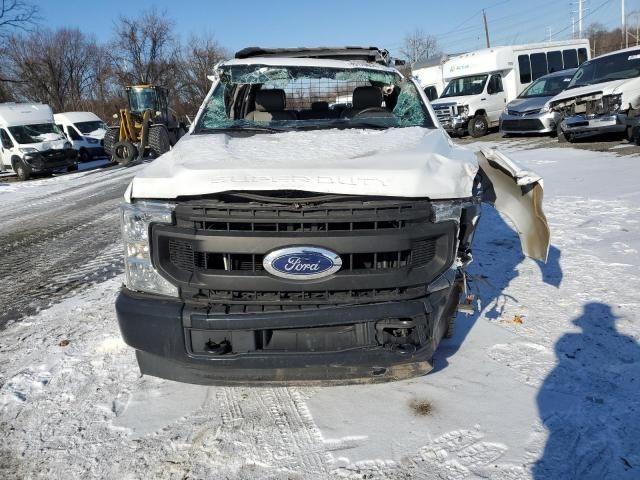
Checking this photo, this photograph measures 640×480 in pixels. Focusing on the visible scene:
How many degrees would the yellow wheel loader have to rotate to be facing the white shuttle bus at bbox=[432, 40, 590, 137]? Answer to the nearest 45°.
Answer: approximately 135° to its left

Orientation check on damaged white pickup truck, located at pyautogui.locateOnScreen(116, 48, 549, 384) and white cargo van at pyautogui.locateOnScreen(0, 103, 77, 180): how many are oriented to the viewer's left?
0

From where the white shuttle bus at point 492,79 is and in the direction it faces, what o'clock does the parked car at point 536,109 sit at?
The parked car is roughly at 10 o'clock from the white shuttle bus.

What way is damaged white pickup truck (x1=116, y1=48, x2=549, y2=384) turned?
toward the camera

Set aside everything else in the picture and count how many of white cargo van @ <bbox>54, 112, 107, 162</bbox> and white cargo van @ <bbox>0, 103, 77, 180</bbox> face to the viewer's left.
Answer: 0

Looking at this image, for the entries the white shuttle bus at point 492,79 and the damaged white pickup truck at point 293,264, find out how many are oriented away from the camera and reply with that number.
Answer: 0

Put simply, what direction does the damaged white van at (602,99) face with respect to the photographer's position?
facing the viewer and to the left of the viewer

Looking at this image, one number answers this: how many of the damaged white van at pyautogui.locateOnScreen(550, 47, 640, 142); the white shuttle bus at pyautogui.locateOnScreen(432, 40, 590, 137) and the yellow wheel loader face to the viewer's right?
0

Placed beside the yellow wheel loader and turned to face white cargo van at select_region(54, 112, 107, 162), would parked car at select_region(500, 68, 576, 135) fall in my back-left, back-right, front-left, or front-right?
back-right

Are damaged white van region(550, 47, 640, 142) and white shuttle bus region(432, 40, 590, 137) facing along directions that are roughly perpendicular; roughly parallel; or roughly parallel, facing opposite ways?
roughly parallel

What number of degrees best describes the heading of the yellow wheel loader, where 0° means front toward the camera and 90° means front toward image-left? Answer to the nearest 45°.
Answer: approximately 45°

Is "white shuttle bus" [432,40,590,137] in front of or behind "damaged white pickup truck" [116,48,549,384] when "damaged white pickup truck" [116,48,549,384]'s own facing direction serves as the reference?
behind

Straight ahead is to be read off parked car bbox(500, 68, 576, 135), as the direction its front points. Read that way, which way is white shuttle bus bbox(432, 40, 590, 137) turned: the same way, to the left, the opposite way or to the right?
the same way

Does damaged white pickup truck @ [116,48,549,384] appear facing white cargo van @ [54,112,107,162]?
no
